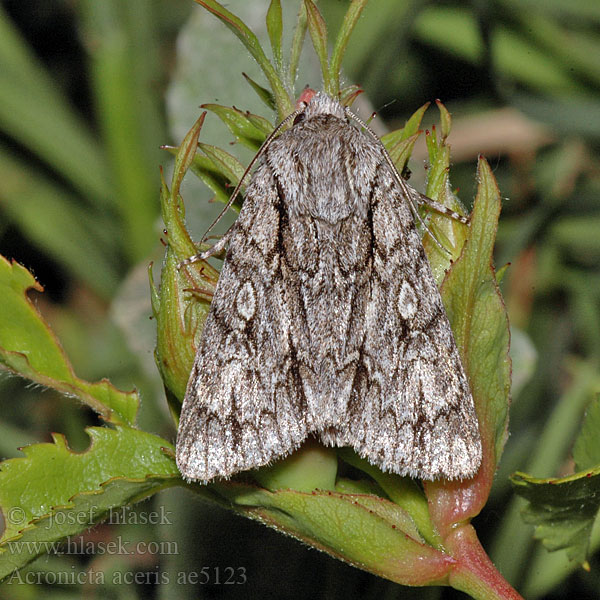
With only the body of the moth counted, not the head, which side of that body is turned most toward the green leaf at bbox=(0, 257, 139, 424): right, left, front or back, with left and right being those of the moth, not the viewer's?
left

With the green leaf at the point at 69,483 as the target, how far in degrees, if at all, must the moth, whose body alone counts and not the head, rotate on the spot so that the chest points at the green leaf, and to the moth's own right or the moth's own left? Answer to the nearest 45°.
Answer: approximately 135° to the moth's own left

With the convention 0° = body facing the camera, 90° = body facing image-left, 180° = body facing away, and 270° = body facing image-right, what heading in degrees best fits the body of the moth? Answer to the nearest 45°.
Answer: approximately 180°
